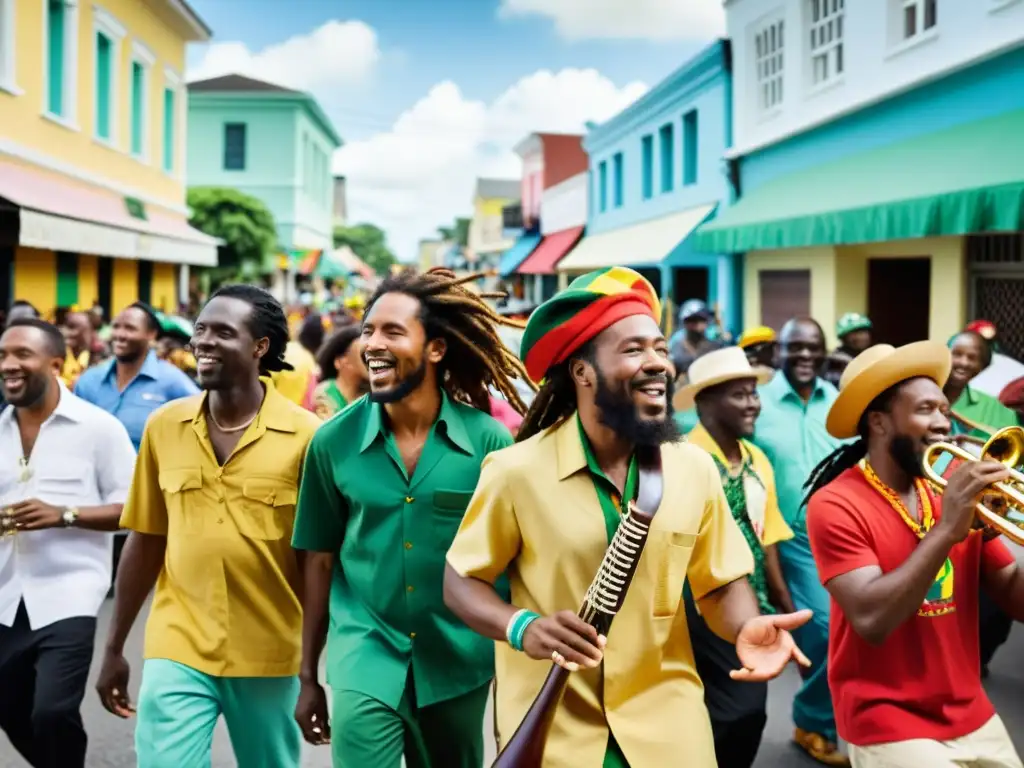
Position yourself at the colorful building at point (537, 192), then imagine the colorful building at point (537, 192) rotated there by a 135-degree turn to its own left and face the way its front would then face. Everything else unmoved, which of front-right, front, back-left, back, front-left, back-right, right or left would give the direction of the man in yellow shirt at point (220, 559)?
right

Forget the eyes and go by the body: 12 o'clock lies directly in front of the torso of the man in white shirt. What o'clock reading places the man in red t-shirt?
The man in red t-shirt is roughly at 9 o'clock from the man in white shirt.

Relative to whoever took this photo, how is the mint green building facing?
facing the viewer and to the right of the viewer

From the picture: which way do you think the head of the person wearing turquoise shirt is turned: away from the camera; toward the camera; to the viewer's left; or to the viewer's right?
toward the camera

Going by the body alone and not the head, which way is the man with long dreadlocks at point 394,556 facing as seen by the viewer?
toward the camera

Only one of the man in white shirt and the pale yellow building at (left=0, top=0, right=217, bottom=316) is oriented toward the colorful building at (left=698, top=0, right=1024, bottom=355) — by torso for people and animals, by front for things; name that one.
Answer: the pale yellow building

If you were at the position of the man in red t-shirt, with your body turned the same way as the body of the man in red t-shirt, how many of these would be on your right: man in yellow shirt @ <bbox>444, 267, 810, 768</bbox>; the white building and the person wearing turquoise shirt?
1

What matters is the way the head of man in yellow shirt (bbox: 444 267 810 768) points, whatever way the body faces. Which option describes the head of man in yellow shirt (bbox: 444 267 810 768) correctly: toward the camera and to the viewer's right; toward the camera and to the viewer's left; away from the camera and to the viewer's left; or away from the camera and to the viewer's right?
toward the camera and to the viewer's right

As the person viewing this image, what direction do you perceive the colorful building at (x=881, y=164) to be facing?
facing the viewer and to the left of the viewer

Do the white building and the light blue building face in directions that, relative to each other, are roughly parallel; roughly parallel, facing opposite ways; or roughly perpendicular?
roughly parallel

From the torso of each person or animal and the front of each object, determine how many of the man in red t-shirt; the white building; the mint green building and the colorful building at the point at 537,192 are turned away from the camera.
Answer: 0

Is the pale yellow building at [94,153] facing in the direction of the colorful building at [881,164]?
yes

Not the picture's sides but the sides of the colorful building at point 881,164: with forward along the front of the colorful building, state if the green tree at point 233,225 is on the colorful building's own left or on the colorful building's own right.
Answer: on the colorful building's own right

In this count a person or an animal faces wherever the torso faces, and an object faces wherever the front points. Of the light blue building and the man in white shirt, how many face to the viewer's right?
0

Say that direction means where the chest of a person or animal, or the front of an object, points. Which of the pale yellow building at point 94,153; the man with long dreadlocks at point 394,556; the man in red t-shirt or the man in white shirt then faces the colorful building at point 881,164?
the pale yellow building

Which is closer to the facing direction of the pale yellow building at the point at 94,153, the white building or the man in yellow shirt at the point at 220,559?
the white building
